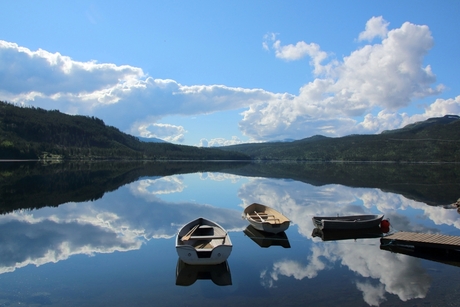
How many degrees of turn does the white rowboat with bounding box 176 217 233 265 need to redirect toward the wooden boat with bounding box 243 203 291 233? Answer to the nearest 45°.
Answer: approximately 45° to its right

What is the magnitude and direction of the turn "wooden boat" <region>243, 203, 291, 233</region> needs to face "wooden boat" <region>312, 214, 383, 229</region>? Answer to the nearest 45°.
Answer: approximately 135° to its right

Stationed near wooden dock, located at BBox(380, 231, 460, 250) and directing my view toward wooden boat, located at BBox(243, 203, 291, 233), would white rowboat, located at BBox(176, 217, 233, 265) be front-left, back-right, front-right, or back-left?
front-left

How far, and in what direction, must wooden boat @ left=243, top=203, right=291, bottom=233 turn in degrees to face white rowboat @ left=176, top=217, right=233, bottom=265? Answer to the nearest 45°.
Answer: approximately 90° to its left

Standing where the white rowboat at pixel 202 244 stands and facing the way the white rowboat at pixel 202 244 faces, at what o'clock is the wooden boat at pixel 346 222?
The wooden boat is roughly at 2 o'clock from the white rowboat.

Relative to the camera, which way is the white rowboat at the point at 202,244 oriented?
away from the camera

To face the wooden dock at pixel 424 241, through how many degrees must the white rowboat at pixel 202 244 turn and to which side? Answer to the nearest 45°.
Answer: approximately 90° to its right

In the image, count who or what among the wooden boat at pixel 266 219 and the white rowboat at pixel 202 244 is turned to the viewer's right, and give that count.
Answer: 0

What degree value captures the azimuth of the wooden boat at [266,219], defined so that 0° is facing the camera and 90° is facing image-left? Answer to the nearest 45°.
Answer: approximately 135°
